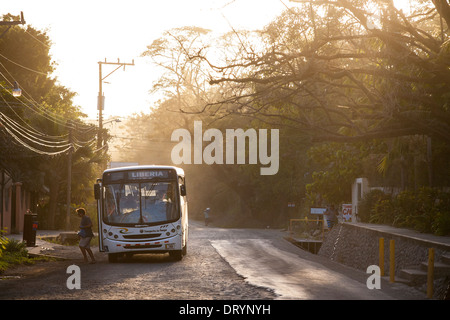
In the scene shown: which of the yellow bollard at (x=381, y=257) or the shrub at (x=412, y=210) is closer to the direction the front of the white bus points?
the yellow bollard

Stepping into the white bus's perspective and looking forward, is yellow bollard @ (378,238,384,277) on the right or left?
on its left

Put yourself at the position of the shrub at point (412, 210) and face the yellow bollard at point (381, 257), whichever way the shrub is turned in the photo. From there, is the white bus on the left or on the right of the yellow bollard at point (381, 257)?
right

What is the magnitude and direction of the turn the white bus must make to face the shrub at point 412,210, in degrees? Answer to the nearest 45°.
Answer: approximately 90° to its left

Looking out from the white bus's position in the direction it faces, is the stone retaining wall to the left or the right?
on its left

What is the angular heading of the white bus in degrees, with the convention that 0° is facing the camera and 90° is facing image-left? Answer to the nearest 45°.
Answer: approximately 0°
